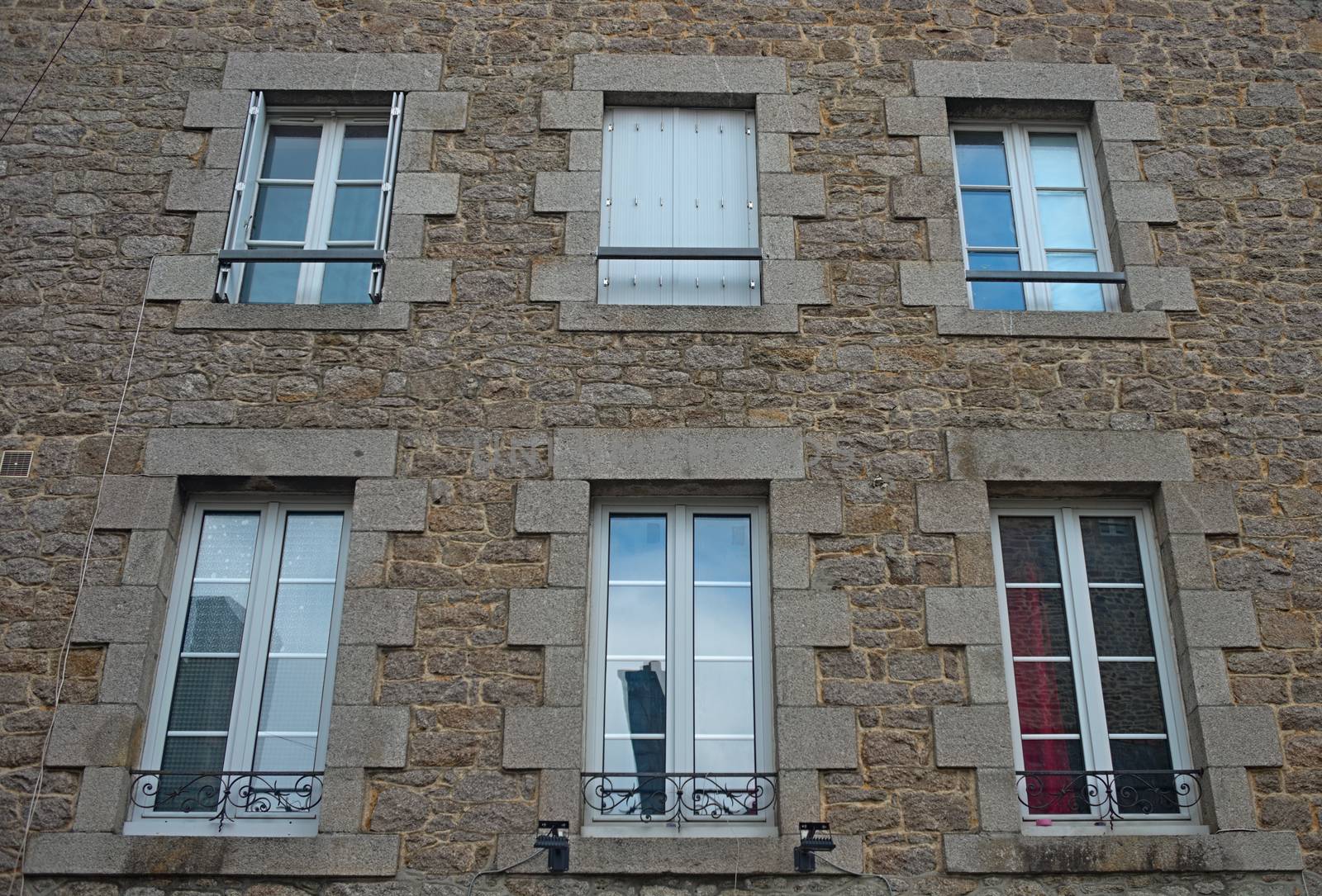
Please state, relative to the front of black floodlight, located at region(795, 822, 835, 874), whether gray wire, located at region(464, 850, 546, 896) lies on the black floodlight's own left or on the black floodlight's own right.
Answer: on the black floodlight's own right

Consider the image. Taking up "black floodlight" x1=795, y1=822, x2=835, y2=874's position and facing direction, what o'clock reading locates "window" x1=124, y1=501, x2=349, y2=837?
The window is roughly at 3 o'clock from the black floodlight.

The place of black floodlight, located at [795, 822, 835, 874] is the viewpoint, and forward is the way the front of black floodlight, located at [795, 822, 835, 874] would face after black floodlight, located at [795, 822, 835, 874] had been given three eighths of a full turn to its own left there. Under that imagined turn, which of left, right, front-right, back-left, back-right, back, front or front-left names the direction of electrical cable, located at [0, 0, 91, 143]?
back-left

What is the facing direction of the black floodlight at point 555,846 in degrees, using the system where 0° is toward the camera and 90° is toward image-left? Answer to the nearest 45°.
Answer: approximately 0°

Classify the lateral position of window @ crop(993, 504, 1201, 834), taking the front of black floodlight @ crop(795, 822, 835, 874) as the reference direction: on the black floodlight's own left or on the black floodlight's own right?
on the black floodlight's own left

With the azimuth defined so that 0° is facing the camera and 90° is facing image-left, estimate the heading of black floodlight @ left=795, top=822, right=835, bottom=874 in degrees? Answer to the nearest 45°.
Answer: approximately 0°

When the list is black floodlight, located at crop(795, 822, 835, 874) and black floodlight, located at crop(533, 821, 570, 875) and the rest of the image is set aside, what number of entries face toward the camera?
2

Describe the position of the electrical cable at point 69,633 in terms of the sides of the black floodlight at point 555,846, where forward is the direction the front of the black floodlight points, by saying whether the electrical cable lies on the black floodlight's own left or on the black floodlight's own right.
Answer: on the black floodlight's own right

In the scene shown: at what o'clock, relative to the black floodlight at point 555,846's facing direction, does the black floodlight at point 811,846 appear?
the black floodlight at point 811,846 is roughly at 9 o'clock from the black floodlight at point 555,846.

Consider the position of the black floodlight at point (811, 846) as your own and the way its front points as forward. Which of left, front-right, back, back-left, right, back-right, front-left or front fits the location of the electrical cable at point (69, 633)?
right
